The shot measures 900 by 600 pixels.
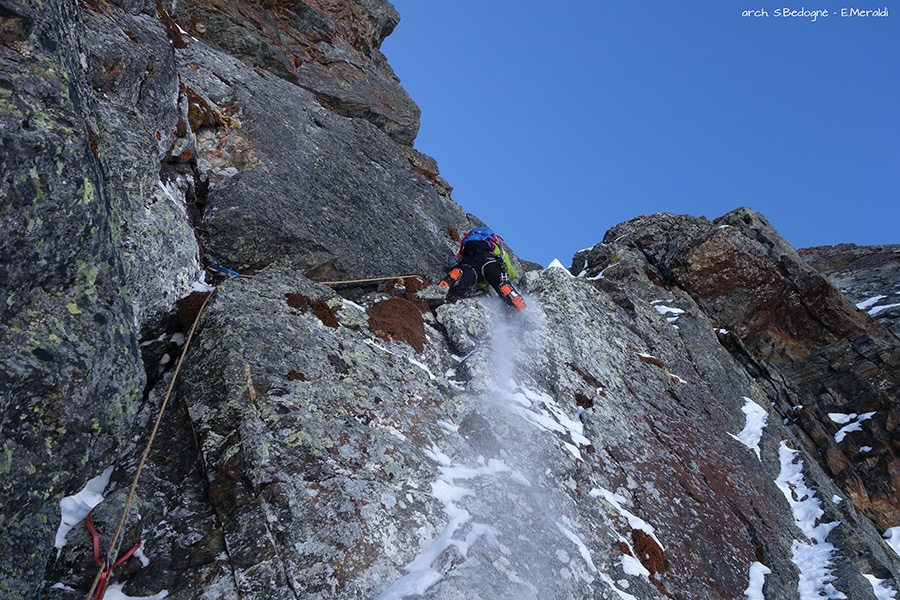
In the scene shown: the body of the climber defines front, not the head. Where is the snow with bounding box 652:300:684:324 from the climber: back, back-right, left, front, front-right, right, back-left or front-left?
front-right

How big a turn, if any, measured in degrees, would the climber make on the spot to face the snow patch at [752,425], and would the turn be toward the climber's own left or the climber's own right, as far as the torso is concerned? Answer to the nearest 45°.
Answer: approximately 90° to the climber's own right

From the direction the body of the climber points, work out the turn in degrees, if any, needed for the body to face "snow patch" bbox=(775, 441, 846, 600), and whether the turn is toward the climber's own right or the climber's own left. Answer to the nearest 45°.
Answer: approximately 90° to the climber's own right

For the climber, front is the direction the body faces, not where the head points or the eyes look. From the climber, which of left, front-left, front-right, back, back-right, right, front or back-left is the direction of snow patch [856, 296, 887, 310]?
front-right

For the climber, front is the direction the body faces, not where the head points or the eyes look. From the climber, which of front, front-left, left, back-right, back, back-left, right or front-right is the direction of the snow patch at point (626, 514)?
back-right

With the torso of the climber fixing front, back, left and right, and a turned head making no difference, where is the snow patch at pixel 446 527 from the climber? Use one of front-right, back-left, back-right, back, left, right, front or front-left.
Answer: back

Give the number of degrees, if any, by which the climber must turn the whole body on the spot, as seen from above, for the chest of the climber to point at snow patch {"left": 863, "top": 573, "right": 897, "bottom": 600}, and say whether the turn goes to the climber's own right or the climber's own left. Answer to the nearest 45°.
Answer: approximately 90° to the climber's own right

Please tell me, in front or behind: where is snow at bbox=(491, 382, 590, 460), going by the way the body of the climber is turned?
behind

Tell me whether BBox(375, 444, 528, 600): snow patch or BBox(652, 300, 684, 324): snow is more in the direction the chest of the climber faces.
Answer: the snow

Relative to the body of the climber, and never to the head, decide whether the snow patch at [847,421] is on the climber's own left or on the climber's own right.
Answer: on the climber's own right

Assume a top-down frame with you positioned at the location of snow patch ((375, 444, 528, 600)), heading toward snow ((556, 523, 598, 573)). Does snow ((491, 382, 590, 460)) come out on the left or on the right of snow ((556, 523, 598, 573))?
left

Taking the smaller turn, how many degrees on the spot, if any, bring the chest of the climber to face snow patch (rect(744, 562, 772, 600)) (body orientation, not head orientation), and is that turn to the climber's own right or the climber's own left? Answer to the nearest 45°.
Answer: approximately 135° to the climber's own right

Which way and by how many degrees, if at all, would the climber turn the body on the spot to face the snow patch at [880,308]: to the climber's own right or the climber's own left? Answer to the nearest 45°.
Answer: approximately 45° to the climber's own right

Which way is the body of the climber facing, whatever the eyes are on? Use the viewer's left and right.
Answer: facing away from the viewer

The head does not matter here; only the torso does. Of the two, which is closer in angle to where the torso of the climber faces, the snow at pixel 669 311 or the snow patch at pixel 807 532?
the snow

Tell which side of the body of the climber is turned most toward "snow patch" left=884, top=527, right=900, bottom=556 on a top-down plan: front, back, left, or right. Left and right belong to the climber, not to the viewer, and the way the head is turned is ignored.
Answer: right
